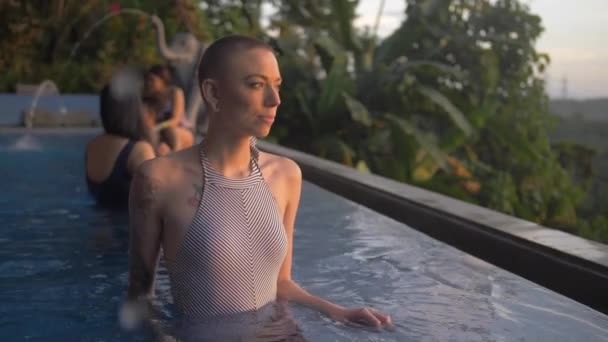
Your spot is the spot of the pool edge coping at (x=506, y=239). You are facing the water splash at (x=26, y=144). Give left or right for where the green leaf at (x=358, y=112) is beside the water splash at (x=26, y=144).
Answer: right

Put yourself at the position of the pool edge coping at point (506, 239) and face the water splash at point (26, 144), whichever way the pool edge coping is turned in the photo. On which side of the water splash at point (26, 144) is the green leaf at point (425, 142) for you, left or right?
right

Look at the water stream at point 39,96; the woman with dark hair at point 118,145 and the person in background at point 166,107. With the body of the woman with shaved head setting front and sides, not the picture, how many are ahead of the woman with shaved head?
0

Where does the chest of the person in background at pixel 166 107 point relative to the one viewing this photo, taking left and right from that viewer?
facing the viewer and to the left of the viewer

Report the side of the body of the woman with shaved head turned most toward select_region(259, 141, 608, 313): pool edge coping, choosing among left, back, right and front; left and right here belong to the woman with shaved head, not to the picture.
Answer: left

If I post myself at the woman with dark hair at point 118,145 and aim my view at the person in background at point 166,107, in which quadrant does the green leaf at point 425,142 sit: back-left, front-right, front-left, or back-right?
front-right

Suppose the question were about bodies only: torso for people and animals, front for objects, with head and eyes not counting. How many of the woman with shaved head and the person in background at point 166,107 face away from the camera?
0

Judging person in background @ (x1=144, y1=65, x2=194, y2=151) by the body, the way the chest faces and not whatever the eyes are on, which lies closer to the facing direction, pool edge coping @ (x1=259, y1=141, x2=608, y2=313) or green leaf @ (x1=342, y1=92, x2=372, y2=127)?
the pool edge coping

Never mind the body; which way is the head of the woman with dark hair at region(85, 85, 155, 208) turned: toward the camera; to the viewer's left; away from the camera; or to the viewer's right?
away from the camera

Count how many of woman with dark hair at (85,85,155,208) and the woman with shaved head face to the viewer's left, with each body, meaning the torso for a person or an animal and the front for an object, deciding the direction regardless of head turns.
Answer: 0

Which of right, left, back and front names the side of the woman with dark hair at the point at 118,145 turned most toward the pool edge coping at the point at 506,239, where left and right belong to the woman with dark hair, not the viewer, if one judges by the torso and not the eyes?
right

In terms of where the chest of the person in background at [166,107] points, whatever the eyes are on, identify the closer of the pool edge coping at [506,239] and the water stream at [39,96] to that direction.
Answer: the pool edge coping

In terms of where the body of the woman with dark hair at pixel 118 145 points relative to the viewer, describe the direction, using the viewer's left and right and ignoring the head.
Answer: facing away from the viewer and to the right of the viewer

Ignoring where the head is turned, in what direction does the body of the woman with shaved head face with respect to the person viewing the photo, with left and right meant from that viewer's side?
facing the viewer and to the right of the viewer

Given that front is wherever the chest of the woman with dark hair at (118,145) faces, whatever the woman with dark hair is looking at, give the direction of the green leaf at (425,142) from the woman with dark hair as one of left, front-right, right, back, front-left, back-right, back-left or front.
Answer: front

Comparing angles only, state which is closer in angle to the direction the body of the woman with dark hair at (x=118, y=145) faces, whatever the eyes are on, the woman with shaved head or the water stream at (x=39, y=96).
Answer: the water stream

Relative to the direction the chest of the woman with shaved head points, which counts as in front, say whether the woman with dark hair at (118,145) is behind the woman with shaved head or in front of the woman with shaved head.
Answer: behind

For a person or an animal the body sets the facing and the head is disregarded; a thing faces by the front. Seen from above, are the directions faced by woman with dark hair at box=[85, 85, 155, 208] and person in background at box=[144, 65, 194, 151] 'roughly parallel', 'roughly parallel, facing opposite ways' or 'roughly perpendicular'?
roughly parallel, facing opposite ways
